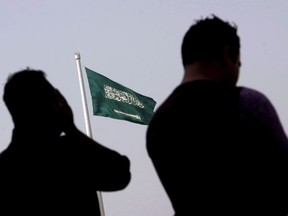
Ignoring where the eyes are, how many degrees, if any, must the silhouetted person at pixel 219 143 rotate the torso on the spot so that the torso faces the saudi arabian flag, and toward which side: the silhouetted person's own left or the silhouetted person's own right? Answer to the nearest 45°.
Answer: approximately 45° to the silhouetted person's own left

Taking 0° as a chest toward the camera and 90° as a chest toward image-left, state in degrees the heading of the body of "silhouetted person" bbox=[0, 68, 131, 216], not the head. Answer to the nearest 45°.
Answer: approximately 225°

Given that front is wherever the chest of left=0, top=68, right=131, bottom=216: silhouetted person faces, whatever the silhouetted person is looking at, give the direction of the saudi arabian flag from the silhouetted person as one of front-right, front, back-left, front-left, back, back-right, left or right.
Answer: front-left

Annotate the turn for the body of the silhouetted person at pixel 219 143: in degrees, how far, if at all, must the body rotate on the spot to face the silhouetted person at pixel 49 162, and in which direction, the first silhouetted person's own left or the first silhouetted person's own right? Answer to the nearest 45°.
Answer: approximately 135° to the first silhouetted person's own left

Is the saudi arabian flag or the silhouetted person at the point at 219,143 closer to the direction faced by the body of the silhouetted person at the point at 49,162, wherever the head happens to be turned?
the saudi arabian flag

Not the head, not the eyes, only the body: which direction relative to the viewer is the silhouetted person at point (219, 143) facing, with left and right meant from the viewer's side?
facing away from the viewer and to the right of the viewer

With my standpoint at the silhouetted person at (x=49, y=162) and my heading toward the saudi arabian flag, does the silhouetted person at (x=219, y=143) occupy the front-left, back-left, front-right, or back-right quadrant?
back-right

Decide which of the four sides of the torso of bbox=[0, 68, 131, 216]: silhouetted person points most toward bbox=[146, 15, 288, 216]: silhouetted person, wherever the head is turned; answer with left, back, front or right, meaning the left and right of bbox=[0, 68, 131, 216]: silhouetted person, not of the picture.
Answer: right
